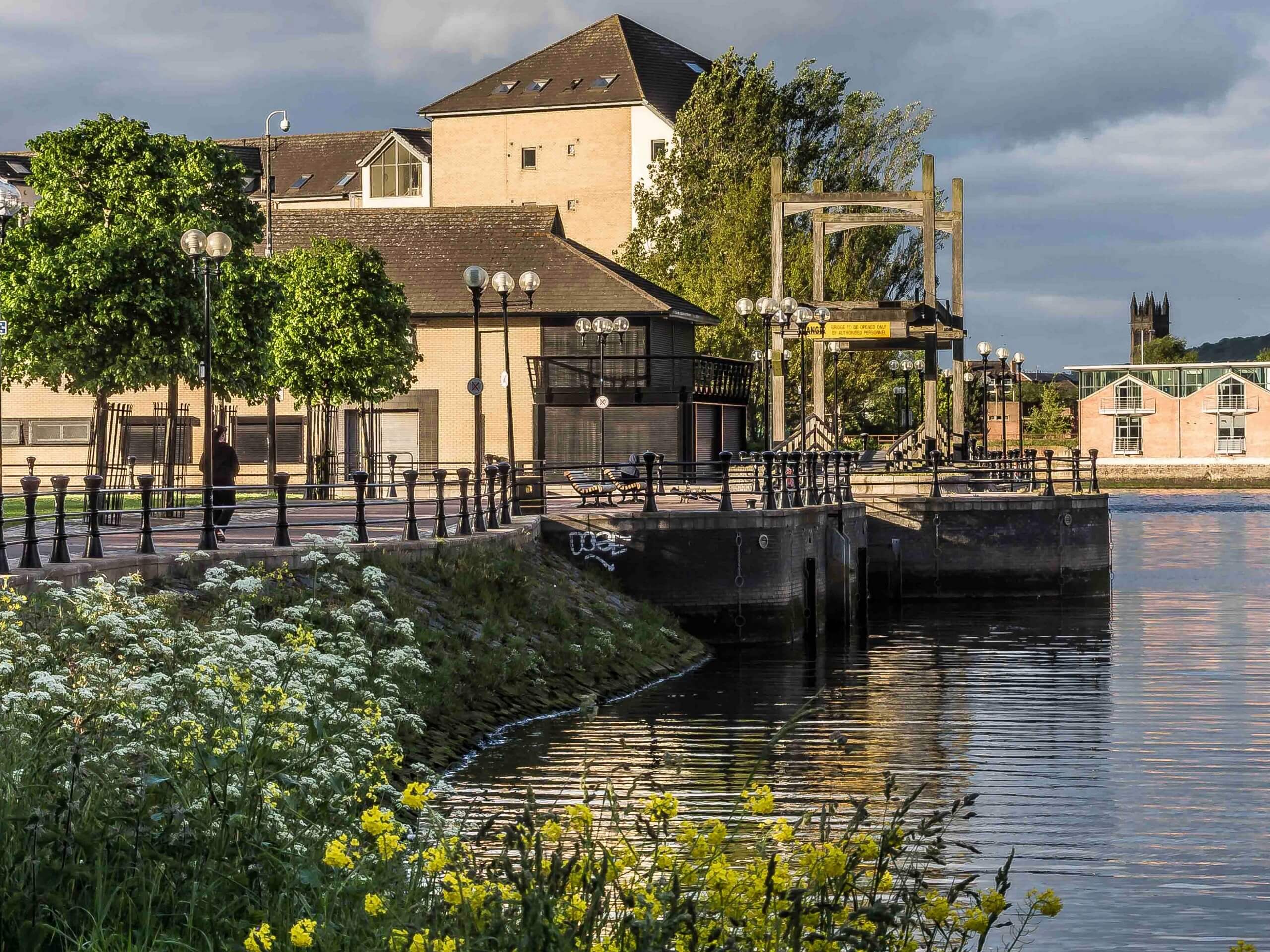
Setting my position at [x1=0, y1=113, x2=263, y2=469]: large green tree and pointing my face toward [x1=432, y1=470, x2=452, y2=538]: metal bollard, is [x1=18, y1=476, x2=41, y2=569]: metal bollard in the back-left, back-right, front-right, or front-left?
front-right

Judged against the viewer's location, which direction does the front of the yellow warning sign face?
facing the viewer

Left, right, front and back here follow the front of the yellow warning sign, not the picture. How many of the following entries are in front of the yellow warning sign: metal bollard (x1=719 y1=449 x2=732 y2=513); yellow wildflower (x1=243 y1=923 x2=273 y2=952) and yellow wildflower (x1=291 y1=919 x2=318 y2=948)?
3

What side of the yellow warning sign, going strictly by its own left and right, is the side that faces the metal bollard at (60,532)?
front

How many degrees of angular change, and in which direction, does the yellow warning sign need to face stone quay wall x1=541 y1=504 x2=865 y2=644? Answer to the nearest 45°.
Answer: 0° — it already faces it

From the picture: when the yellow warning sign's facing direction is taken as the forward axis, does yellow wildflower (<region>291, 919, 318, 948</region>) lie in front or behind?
in front

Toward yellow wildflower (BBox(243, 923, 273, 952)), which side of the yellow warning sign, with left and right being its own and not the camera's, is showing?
front

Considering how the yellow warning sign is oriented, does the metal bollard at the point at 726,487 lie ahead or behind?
ahead

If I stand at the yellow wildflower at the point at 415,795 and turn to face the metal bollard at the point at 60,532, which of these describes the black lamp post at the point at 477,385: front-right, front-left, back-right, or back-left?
front-right

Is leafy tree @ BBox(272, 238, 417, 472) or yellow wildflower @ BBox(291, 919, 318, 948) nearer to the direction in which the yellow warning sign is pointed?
the yellow wildflower

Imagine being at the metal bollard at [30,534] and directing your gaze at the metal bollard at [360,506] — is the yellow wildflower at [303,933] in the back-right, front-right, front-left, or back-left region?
back-right

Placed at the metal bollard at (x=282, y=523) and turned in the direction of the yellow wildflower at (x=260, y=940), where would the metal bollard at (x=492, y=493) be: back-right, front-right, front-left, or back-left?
back-left
